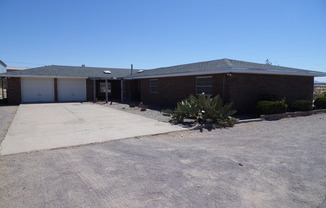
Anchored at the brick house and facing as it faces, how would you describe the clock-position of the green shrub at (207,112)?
The green shrub is roughly at 12 o'clock from the brick house.

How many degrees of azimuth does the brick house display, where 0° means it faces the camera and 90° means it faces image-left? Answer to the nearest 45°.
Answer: approximately 0°

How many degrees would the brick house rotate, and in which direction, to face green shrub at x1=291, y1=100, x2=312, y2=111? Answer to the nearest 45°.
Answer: approximately 45° to its left

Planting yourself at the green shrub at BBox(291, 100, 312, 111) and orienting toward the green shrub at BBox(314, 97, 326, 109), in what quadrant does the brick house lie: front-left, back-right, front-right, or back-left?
back-left
